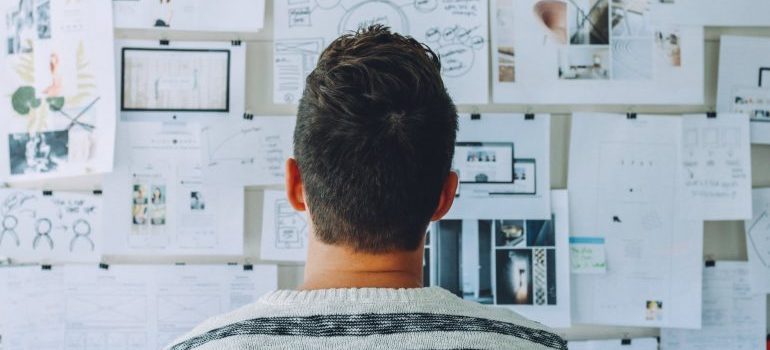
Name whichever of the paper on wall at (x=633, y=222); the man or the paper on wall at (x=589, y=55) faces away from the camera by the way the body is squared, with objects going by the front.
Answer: the man

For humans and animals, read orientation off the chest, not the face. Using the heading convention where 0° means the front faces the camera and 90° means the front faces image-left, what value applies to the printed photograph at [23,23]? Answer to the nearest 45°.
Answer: approximately 0°

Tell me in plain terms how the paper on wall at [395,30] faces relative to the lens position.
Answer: facing the viewer

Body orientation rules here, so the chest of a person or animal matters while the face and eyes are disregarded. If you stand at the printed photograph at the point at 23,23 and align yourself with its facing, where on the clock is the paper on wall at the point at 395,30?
The paper on wall is roughly at 10 o'clock from the printed photograph.

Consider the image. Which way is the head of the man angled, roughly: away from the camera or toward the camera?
away from the camera

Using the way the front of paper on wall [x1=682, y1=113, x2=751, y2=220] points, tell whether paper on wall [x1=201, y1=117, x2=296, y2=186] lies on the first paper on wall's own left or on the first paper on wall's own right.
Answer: on the first paper on wall's own right
